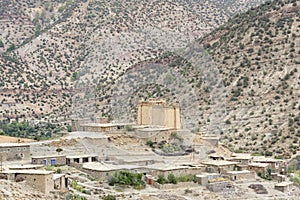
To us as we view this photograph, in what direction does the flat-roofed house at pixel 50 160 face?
facing the viewer

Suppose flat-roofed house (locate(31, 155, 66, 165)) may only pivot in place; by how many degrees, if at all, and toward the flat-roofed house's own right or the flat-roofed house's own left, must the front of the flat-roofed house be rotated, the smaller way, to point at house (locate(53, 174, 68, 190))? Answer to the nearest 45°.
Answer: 0° — it already faces it

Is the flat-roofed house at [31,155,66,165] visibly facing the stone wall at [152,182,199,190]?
no

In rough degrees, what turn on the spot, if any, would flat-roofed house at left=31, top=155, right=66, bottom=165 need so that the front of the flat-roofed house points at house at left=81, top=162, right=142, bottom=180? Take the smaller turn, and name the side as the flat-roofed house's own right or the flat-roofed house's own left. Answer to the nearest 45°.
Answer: approximately 45° to the flat-roofed house's own left

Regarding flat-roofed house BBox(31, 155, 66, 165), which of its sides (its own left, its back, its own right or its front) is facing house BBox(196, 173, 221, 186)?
left

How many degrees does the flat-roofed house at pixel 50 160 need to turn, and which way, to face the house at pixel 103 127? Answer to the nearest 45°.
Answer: approximately 135° to its left

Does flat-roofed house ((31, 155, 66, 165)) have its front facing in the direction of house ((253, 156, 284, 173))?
no

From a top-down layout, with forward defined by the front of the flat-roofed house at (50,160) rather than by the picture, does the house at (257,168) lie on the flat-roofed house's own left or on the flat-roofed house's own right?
on the flat-roofed house's own left

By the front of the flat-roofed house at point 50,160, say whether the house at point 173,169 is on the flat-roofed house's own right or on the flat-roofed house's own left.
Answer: on the flat-roofed house's own left

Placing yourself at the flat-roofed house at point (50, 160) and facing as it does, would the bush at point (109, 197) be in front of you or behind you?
in front

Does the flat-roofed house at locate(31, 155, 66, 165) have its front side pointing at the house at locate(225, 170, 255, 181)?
no

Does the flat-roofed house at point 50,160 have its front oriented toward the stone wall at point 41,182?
yes
